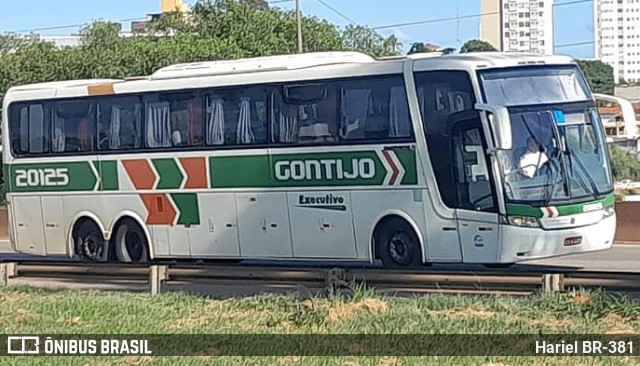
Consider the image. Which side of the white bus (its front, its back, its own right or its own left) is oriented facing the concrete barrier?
left

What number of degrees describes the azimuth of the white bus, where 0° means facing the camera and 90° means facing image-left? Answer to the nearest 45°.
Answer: approximately 315°
